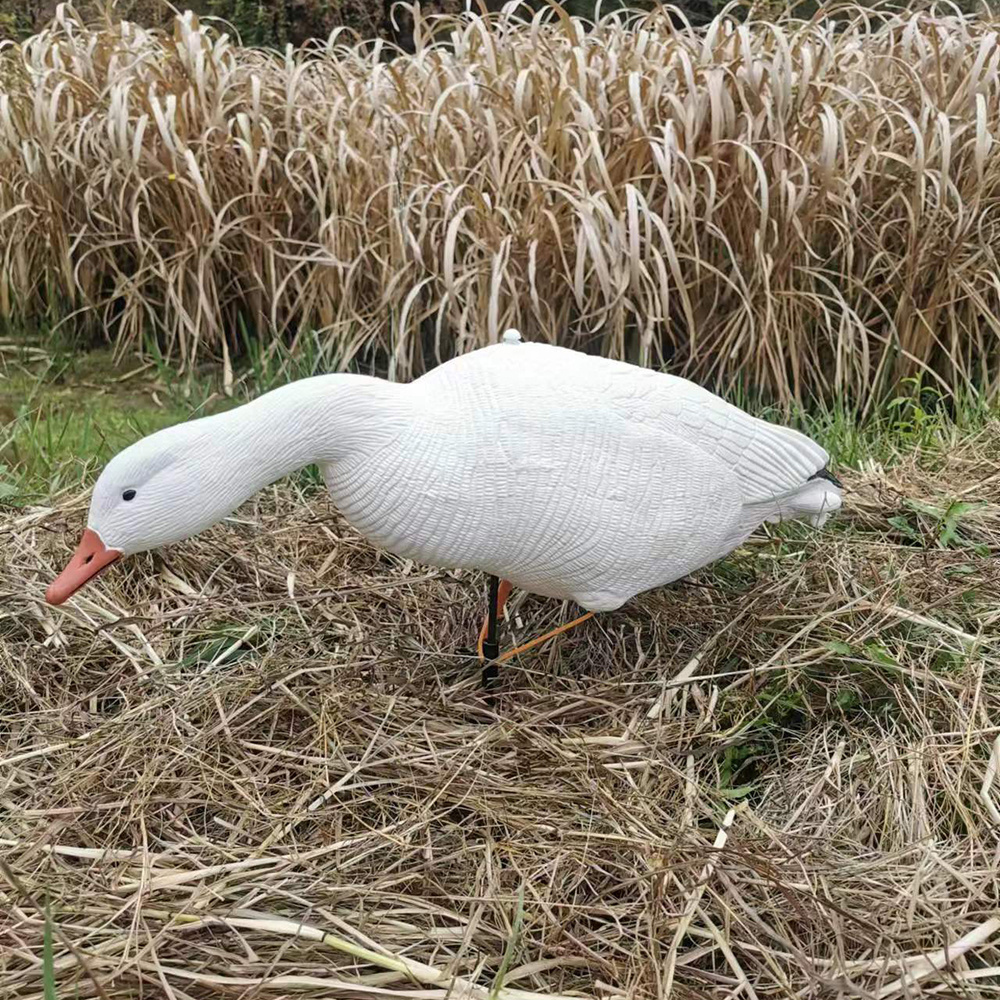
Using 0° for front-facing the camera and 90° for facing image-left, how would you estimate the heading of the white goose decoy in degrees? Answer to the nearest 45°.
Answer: approximately 90°
